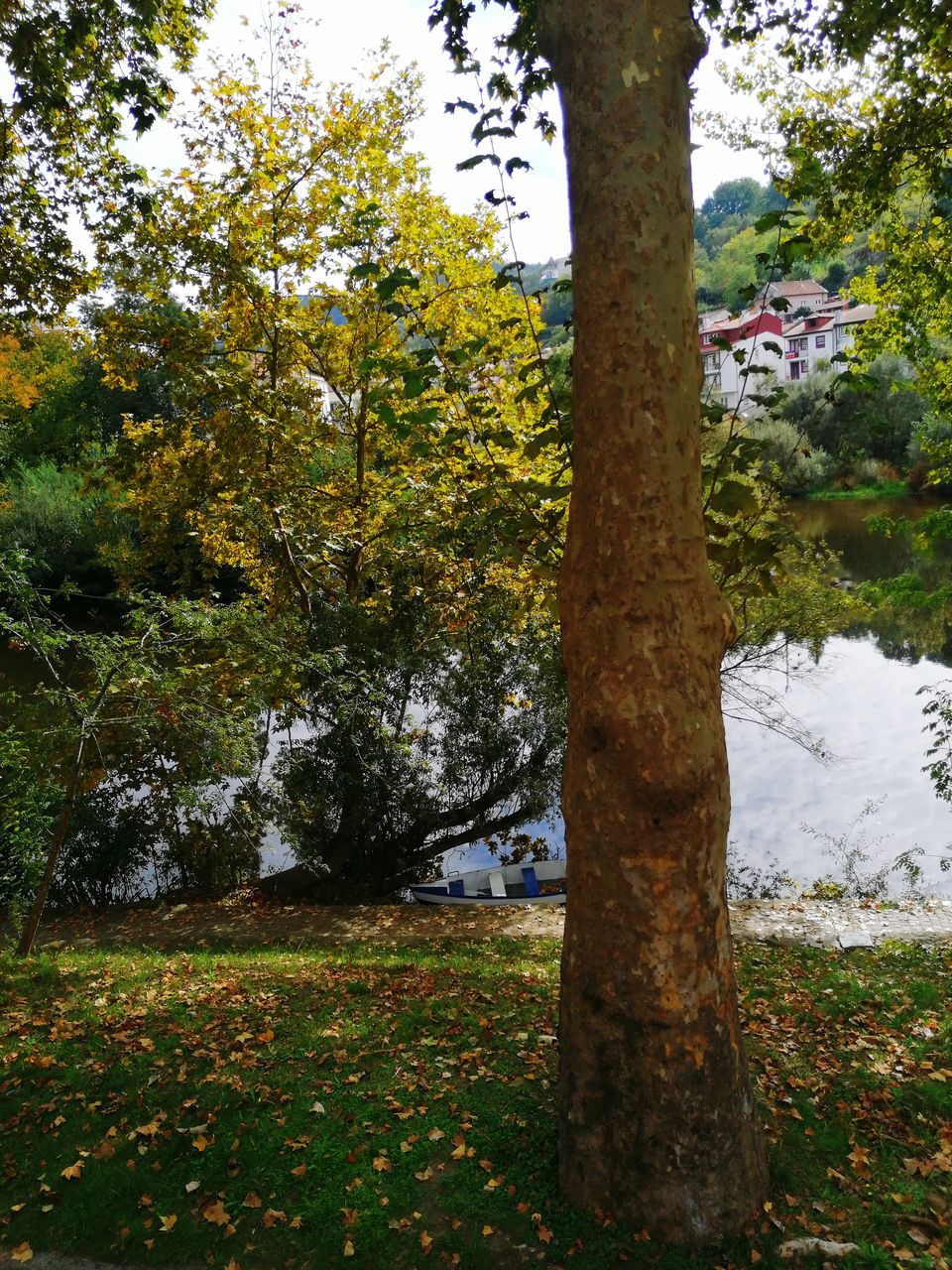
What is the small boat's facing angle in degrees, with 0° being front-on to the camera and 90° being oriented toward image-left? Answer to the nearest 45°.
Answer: approximately 90°

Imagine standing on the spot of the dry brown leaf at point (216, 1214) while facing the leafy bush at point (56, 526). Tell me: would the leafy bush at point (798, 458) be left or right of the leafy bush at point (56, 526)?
right

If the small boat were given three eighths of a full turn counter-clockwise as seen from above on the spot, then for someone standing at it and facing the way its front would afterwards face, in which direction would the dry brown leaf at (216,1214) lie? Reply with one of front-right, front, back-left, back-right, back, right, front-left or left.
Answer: front-right

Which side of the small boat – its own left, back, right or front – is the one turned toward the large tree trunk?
left

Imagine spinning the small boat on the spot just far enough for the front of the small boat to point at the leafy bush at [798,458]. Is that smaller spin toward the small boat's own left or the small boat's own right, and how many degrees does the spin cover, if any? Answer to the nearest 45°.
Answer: approximately 135° to the small boat's own right

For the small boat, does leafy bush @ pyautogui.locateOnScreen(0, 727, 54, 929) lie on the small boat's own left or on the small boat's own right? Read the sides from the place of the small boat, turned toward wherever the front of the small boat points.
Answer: on the small boat's own left

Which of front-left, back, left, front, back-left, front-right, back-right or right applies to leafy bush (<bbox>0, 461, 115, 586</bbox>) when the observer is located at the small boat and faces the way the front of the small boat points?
front-right

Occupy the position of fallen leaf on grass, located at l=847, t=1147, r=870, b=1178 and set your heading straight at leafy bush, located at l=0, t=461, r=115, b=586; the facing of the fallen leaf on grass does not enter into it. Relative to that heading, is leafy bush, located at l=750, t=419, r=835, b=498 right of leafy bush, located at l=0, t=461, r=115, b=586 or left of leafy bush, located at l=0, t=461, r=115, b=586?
right
